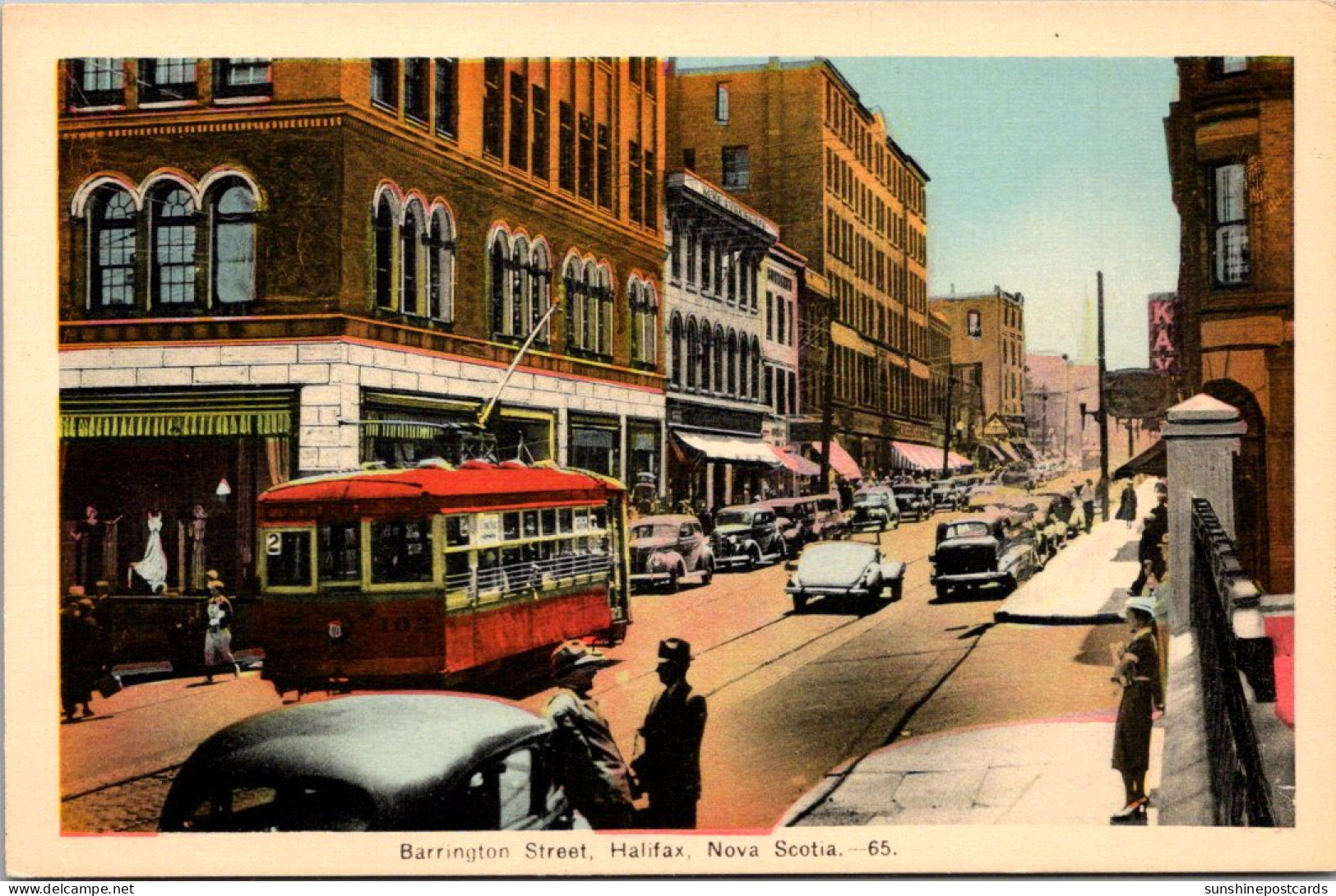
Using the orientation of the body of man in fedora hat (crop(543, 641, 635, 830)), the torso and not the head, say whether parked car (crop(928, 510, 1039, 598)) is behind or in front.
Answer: in front

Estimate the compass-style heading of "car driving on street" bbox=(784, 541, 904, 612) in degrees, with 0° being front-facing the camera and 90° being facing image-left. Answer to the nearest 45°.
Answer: approximately 225°

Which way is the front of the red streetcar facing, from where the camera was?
facing the viewer and to the left of the viewer

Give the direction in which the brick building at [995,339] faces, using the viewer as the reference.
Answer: facing the viewer and to the right of the viewer

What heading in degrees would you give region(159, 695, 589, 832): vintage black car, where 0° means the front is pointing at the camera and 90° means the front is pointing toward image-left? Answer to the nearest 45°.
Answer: approximately 225°

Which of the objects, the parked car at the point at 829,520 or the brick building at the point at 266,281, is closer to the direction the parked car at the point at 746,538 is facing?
the brick building

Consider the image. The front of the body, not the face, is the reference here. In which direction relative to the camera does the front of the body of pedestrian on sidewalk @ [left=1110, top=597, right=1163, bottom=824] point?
to the viewer's left

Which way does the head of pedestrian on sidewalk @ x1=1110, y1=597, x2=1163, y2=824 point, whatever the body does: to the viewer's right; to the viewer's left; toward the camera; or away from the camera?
to the viewer's left

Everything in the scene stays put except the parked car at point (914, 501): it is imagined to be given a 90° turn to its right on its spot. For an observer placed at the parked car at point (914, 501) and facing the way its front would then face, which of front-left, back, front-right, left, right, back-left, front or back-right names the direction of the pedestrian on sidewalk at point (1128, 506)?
back-right

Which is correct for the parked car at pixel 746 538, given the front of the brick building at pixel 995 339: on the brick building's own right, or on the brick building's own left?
on the brick building's own right
